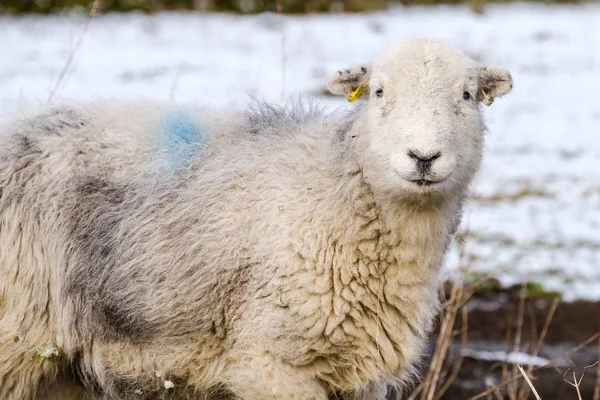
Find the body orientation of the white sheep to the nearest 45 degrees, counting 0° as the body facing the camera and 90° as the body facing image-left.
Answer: approximately 270°
